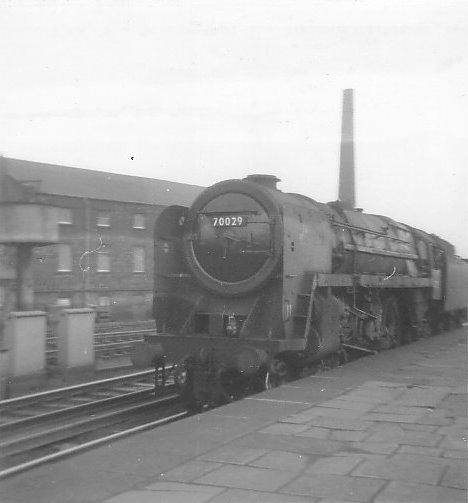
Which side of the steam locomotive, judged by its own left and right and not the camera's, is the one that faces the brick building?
right

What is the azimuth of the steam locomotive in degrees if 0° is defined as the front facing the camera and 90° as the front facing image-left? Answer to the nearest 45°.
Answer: approximately 45°

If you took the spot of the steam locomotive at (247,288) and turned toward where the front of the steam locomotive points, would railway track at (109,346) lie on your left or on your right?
on your right

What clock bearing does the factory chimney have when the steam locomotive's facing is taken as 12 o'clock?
The factory chimney is roughly at 5 o'clock from the steam locomotive.
